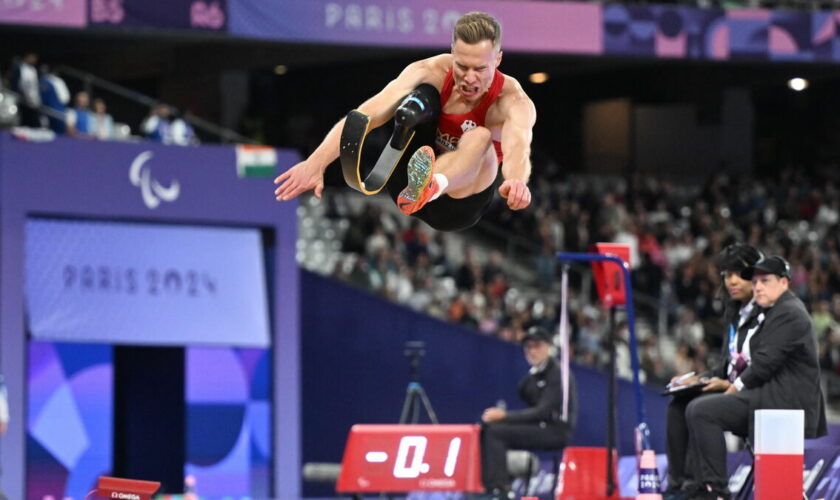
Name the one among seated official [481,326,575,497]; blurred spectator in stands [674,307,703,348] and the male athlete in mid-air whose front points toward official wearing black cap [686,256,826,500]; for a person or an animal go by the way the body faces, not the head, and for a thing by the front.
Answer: the blurred spectator in stands

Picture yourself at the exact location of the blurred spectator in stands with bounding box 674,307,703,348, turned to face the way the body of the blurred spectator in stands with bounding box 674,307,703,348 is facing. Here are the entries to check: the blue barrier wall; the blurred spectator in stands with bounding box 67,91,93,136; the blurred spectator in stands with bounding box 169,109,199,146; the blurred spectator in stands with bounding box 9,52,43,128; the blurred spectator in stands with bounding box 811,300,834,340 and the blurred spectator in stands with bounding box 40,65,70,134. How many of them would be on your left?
1

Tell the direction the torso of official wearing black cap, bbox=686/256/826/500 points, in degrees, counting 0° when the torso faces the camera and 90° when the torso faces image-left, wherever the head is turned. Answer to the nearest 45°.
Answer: approximately 90°

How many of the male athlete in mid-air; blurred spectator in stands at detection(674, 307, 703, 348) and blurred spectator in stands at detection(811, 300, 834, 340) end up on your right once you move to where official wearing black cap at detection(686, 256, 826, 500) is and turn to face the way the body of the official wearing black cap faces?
2

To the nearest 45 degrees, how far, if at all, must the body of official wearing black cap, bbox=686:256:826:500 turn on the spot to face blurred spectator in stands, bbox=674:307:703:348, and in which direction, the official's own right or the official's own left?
approximately 90° to the official's own right

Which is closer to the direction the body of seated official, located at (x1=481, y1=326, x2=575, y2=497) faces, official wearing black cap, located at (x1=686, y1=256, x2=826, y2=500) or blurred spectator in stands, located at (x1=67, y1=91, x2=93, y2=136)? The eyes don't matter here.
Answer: the blurred spectator in stands

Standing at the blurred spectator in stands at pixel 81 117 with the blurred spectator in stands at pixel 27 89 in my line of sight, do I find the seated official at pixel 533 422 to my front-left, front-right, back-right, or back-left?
back-left

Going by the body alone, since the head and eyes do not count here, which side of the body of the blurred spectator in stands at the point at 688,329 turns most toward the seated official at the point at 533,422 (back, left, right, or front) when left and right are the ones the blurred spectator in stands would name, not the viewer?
front

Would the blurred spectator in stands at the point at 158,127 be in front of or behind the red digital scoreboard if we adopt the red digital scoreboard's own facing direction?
behind

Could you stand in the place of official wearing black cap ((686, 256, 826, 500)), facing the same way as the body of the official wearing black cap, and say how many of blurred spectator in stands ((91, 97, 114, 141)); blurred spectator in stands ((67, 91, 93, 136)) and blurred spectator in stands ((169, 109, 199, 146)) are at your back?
0

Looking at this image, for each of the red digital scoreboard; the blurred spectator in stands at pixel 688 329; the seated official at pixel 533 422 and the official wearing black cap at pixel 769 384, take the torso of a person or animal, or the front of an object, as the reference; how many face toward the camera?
2

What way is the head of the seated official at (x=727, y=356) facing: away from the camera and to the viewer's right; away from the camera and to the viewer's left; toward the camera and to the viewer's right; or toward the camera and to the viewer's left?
toward the camera and to the viewer's left

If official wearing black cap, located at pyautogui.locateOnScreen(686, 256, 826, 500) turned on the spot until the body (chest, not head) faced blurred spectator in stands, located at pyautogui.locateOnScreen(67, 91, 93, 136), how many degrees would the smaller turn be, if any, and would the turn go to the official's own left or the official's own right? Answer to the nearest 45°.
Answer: approximately 45° to the official's own right

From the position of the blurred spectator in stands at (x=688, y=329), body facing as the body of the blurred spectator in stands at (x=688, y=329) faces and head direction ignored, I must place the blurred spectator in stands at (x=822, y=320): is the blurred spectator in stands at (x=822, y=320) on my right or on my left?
on my left

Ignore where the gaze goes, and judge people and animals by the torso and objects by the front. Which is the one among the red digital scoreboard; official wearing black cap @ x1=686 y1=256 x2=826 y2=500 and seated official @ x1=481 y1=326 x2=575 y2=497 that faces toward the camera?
the red digital scoreboard
